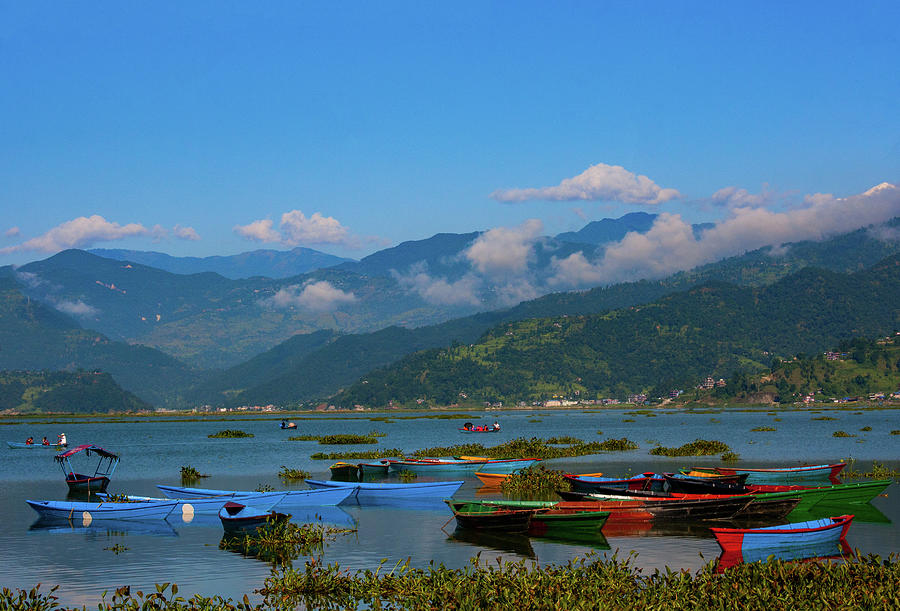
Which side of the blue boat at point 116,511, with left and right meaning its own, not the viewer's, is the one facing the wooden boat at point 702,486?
back

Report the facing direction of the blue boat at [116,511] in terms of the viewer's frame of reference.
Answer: facing to the left of the viewer

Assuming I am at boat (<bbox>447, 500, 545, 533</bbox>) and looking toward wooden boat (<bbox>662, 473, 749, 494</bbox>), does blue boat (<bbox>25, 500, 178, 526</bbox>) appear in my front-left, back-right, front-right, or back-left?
back-left

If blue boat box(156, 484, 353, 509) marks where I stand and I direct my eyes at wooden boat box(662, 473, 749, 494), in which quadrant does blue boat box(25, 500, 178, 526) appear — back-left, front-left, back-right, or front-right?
back-right

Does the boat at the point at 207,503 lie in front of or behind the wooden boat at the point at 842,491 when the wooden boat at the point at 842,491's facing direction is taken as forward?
behind

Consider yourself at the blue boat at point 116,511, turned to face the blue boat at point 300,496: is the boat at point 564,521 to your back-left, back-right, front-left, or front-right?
front-right

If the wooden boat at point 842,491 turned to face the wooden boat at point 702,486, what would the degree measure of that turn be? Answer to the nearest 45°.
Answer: approximately 180°

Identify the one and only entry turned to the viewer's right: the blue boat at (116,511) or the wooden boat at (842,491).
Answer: the wooden boat

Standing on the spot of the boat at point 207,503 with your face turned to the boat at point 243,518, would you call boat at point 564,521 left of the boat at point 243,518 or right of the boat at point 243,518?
left

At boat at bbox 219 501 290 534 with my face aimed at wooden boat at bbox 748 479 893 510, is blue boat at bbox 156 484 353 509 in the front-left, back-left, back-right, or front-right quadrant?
front-left

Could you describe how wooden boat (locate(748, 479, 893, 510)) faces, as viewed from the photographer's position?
facing to the right of the viewer

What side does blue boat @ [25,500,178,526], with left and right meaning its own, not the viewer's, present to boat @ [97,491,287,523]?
back

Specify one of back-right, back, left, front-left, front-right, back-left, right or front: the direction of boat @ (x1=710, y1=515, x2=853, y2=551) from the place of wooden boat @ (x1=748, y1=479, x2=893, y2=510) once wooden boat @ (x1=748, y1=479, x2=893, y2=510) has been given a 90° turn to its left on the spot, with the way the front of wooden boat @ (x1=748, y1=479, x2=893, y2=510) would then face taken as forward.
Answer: back

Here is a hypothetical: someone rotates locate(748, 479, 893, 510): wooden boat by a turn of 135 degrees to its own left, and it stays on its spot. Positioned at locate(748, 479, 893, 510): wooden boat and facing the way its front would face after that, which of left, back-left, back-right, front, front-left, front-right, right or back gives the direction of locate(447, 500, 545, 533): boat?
left

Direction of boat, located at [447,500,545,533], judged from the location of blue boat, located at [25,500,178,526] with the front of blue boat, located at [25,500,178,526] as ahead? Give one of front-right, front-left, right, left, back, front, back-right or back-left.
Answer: back-left

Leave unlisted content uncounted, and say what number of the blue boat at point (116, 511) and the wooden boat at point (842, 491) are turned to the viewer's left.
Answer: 1
